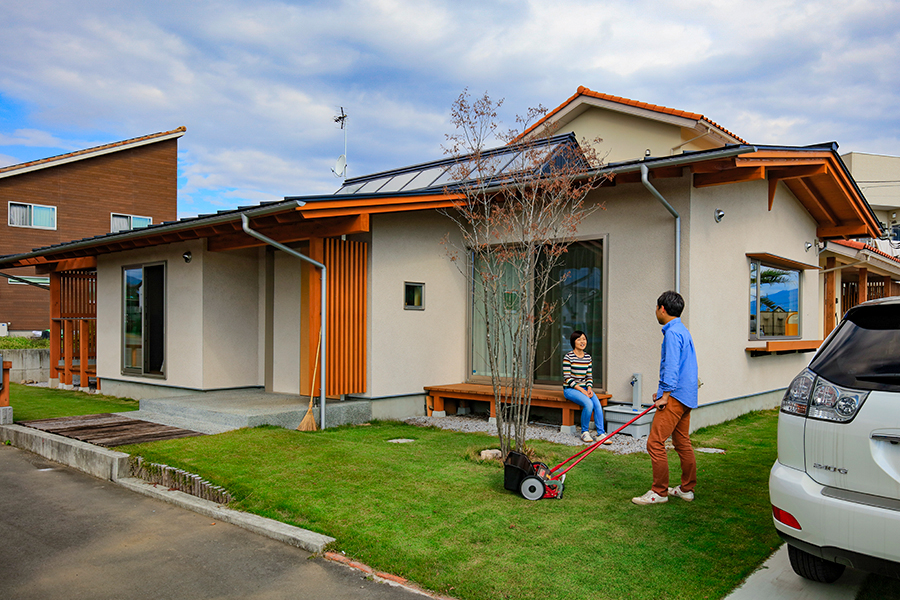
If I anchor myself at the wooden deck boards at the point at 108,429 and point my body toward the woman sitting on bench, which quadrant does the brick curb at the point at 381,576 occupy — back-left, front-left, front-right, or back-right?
front-right

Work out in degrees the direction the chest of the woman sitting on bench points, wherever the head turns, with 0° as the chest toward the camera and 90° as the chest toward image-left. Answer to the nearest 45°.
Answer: approximately 315°

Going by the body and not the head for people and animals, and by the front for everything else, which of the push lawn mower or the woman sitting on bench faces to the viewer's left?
the push lawn mower

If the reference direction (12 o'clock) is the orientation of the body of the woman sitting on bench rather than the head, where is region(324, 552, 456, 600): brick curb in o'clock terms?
The brick curb is roughly at 2 o'clock from the woman sitting on bench.

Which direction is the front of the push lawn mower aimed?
to the viewer's left

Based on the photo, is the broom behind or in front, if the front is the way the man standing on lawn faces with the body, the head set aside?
in front

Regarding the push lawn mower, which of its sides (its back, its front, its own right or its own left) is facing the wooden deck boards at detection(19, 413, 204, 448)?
front

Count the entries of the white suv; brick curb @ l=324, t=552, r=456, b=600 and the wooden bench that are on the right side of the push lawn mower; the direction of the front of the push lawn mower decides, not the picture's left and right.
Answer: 1

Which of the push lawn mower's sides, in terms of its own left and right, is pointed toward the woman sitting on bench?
right

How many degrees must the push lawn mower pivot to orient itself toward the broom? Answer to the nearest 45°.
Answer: approximately 45° to its right

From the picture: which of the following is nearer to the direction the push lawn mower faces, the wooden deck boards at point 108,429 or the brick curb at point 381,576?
the wooden deck boards

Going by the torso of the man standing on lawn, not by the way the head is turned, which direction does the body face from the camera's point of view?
to the viewer's left

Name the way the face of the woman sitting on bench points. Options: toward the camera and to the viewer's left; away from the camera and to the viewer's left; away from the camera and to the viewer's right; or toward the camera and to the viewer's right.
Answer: toward the camera and to the viewer's right

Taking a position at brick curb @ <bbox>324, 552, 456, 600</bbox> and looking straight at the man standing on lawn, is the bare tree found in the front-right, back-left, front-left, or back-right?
front-left

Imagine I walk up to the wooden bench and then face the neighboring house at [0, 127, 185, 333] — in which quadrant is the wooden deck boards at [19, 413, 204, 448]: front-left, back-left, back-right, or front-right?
front-left
